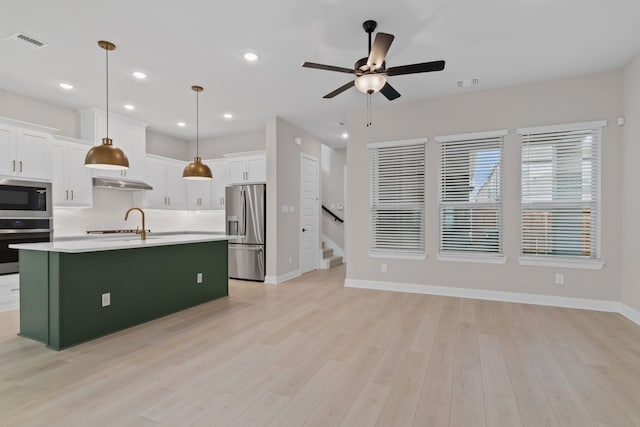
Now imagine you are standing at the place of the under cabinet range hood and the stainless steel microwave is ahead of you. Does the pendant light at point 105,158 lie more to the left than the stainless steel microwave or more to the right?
left

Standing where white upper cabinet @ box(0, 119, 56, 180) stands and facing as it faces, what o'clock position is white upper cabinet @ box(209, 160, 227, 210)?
white upper cabinet @ box(209, 160, 227, 210) is roughly at 10 o'clock from white upper cabinet @ box(0, 119, 56, 180).

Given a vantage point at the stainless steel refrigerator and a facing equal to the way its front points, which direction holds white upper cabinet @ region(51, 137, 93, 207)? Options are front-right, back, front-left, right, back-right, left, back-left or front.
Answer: front-right

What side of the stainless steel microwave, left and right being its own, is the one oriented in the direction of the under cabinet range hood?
left

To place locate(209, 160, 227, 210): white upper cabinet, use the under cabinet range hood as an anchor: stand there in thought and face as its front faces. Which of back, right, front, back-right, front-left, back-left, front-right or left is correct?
front-left

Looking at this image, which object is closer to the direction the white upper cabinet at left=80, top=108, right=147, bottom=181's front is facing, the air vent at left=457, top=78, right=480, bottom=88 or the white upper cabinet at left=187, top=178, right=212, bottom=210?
the air vent

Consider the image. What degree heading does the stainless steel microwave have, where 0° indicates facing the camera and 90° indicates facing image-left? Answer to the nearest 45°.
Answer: approximately 315°

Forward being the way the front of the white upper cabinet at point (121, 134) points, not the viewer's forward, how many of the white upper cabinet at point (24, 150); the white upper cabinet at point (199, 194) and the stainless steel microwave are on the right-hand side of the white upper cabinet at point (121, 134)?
2
